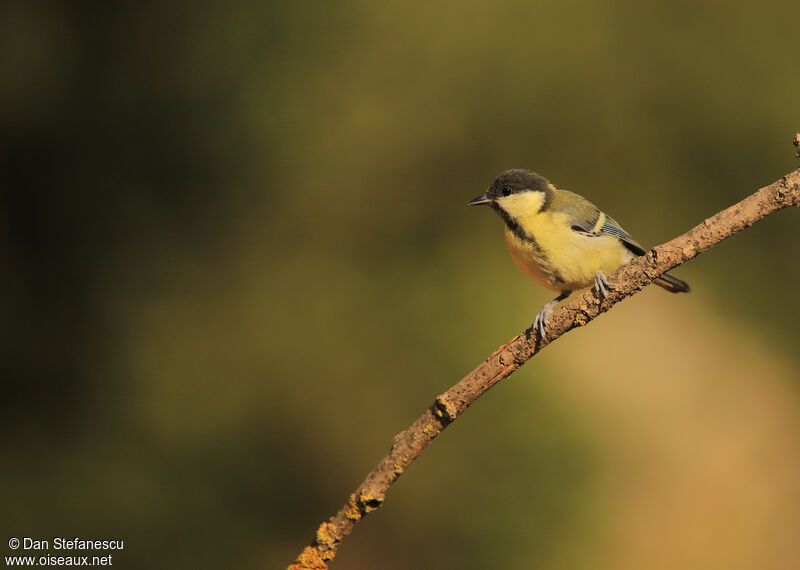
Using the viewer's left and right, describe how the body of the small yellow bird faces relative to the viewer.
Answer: facing the viewer and to the left of the viewer
